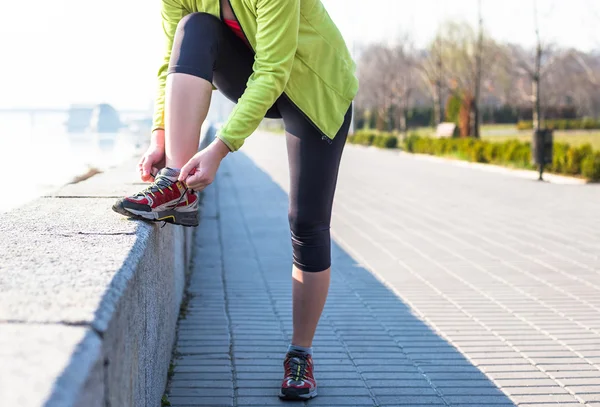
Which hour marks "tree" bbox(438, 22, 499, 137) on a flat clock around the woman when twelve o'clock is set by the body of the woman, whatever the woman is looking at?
The tree is roughly at 5 o'clock from the woman.

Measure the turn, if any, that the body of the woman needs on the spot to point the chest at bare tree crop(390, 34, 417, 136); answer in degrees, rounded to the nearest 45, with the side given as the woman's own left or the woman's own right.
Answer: approximately 135° to the woman's own right

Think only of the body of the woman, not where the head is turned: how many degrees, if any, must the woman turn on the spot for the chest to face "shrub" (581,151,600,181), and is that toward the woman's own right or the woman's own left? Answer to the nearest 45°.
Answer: approximately 180°

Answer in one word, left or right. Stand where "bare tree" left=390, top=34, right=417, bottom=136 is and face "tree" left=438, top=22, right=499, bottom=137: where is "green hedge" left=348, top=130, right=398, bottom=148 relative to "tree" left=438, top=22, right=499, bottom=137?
right

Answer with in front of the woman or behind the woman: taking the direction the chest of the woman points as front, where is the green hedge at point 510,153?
behind

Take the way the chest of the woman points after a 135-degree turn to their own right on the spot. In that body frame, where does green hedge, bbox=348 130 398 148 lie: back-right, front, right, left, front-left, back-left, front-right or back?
front

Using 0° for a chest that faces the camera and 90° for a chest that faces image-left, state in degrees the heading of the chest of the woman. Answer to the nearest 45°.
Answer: approximately 45°
